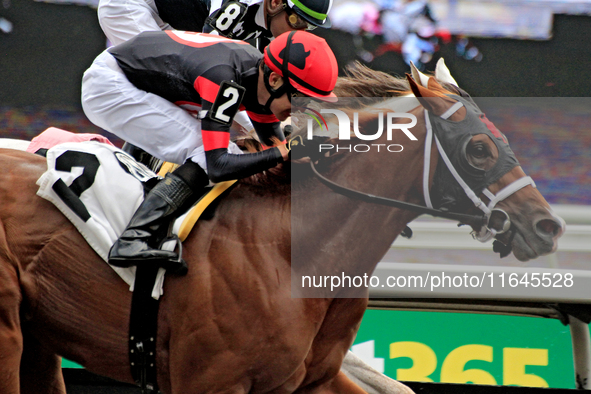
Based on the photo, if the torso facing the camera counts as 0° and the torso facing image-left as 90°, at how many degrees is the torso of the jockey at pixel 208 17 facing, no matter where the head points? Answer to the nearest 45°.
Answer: approximately 270°

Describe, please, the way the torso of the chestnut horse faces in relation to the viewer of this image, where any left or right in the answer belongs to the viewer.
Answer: facing to the right of the viewer

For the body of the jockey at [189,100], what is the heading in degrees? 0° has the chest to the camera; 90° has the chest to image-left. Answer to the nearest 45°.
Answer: approximately 270°

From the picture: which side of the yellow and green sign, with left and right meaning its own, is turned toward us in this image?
front
